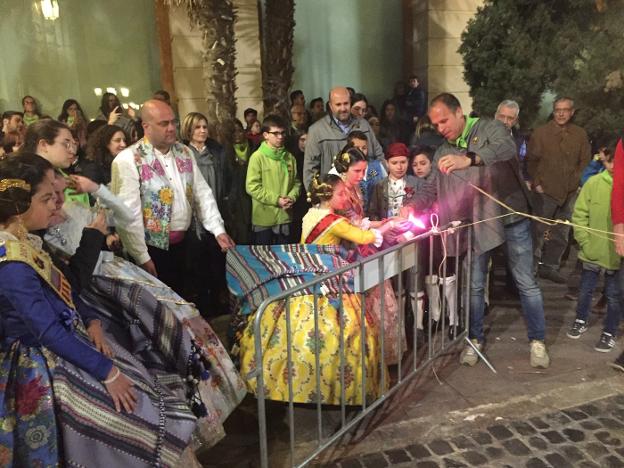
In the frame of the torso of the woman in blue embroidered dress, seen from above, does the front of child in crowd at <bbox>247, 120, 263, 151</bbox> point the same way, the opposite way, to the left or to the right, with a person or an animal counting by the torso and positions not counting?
to the right

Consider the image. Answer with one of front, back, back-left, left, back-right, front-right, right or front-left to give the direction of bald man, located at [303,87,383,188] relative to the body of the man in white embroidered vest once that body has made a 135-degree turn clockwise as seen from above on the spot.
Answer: back-right

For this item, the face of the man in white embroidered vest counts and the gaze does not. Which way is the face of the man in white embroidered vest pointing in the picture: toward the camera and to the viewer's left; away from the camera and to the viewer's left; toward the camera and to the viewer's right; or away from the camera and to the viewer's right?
toward the camera and to the viewer's right

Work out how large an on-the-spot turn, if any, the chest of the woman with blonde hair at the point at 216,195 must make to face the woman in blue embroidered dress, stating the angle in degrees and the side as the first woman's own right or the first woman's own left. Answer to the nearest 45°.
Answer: approximately 45° to the first woman's own right

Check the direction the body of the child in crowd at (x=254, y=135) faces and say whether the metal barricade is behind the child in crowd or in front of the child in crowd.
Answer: in front

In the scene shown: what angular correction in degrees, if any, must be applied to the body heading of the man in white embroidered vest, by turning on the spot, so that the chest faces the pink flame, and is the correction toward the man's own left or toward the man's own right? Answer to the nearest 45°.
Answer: approximately 45° to the man's own left

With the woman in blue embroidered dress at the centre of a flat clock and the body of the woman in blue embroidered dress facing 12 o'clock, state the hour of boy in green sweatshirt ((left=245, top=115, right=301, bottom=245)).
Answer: The boy in green sweatshirt is roughly at 10 o'clock from the woman in blue embroidered dress.

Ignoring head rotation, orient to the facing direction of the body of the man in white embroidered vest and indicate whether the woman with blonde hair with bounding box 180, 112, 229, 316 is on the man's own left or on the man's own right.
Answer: on the man's own left

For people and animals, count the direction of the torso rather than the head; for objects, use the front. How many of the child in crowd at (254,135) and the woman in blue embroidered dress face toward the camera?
1

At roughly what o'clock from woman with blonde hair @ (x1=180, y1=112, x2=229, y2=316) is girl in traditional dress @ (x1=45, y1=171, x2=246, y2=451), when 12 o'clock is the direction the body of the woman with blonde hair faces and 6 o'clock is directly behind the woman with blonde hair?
The girl in traditional dress is roughly at 2 o'clock from the woman with blonde hair.

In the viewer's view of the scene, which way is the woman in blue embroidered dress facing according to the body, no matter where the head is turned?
to the viewer's right

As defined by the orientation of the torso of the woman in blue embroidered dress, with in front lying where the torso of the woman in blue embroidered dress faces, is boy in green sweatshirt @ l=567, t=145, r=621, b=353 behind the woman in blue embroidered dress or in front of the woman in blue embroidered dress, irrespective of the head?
in front
